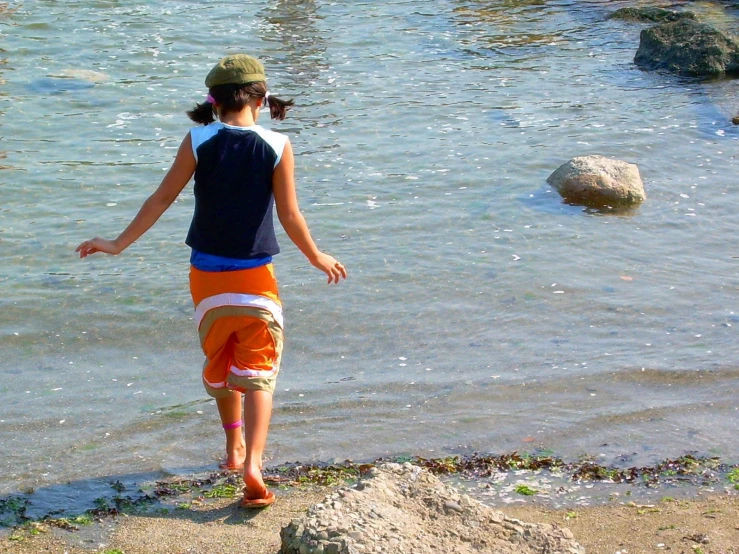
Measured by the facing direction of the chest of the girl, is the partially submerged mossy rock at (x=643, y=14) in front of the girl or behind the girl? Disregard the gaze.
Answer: in front

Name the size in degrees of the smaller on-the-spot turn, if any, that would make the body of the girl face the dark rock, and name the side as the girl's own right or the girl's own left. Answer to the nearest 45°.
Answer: approximately 45° to the girl's own right

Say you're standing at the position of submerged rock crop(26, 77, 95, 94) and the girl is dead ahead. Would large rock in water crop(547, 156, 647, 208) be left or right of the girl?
left

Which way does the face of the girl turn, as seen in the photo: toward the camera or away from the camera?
away from the camera

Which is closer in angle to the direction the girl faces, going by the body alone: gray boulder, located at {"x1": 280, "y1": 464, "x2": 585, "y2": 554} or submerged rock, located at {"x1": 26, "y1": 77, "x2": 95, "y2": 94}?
the submerged rock

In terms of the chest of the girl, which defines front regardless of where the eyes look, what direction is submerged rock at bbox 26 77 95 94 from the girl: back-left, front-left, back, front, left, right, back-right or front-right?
front

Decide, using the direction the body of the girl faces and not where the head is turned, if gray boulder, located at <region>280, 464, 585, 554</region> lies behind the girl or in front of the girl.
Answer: behind

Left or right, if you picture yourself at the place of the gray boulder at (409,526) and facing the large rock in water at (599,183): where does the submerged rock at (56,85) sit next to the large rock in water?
left

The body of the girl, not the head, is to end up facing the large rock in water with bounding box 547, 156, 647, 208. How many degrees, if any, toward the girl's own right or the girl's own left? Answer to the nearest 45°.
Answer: approximately 45° to the girl's own right

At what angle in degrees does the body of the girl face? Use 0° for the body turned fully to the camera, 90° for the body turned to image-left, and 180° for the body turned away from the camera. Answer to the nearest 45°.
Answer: approximately 180°
